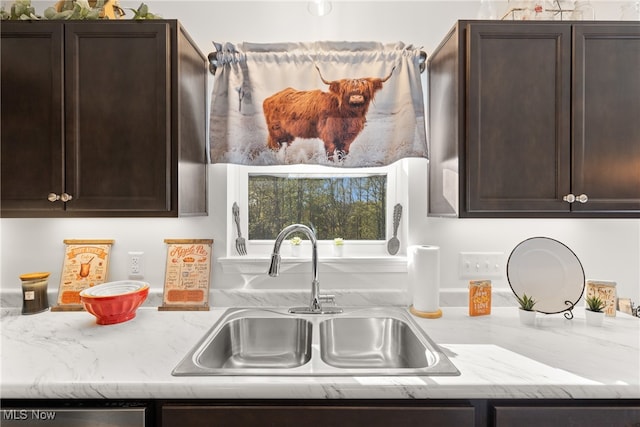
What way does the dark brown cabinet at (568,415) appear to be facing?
toward the camera

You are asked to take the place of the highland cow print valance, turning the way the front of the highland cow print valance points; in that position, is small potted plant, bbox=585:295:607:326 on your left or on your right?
on your left

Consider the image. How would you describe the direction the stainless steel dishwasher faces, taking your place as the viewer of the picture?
facing the viewer

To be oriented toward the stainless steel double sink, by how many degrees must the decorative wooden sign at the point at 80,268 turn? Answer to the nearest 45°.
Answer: approximately 45° to its left

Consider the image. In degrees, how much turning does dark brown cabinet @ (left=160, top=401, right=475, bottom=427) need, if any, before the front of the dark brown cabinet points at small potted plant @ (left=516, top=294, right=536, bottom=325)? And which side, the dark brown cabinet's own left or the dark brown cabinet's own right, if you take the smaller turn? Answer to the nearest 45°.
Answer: approximately 135° to the dark brown cabinet's own left

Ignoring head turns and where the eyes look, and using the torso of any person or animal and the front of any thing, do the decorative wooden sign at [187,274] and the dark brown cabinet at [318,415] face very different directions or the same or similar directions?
same or similar directions

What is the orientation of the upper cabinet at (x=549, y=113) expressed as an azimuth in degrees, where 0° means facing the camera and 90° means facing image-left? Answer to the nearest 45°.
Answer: approximately 0°

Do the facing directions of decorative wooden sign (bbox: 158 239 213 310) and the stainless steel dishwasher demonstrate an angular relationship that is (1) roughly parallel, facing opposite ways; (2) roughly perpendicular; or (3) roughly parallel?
roughly parallel

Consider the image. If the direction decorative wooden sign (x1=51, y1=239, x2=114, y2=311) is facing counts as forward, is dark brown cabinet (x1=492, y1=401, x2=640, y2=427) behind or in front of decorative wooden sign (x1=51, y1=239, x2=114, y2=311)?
in front

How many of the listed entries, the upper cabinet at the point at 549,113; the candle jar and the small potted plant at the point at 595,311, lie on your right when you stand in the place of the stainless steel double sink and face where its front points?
1

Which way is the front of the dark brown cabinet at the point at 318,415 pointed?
toward the camera

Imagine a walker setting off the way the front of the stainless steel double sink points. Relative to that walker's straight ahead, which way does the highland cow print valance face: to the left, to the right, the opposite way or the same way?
the same way
